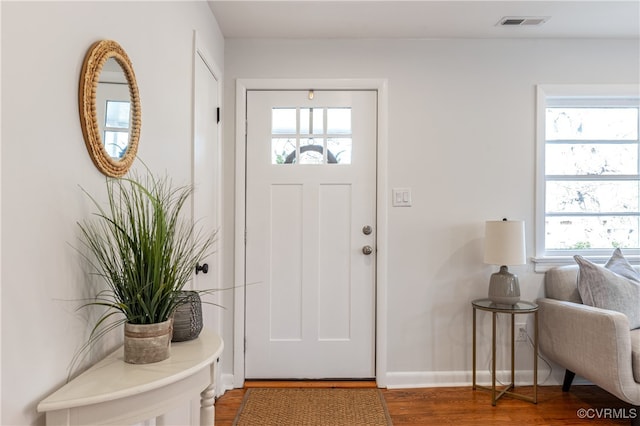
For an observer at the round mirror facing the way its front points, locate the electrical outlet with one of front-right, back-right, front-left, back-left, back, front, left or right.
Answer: front-left

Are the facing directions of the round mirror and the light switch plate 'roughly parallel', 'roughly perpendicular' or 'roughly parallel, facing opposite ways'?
roughly perpendicular

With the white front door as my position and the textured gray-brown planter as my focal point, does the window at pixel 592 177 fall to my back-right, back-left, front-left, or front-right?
back-left

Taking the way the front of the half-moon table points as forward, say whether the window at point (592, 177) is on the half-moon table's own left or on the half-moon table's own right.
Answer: on the half-moon table's own left

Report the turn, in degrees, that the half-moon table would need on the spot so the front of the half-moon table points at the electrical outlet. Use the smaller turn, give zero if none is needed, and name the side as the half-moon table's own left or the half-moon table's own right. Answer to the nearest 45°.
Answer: approximately 45° to the half-moon table's own left

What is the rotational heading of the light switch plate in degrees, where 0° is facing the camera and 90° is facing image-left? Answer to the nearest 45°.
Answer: approximately 0°

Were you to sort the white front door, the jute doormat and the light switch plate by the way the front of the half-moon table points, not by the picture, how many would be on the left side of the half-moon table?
3

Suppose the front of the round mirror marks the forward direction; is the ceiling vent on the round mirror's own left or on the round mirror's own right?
on the round mirror's own left

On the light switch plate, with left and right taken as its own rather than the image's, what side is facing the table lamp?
left
